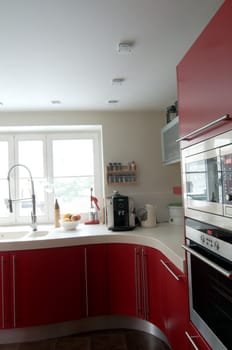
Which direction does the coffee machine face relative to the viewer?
toward the camera

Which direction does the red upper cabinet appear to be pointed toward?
to the viewer's left

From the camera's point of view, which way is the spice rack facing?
toward the camera

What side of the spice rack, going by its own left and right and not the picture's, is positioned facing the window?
right

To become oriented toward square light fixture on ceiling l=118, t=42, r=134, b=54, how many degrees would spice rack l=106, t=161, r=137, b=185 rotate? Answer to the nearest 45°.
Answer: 0° — it already faces it

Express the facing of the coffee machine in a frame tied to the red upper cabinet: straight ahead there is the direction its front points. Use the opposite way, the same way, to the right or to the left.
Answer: to the left

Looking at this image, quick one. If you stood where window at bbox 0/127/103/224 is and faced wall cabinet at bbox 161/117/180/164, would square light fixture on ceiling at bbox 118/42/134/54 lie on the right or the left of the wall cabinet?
right

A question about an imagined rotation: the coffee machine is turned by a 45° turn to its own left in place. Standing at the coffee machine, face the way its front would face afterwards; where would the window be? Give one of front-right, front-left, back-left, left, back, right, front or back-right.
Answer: back

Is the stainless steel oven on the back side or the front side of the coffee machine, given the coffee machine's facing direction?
on the front side

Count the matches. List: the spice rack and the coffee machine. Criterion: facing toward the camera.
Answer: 2

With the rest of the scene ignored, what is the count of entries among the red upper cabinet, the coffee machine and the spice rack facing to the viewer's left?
1

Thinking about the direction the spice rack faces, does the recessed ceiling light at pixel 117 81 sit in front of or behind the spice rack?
in front
